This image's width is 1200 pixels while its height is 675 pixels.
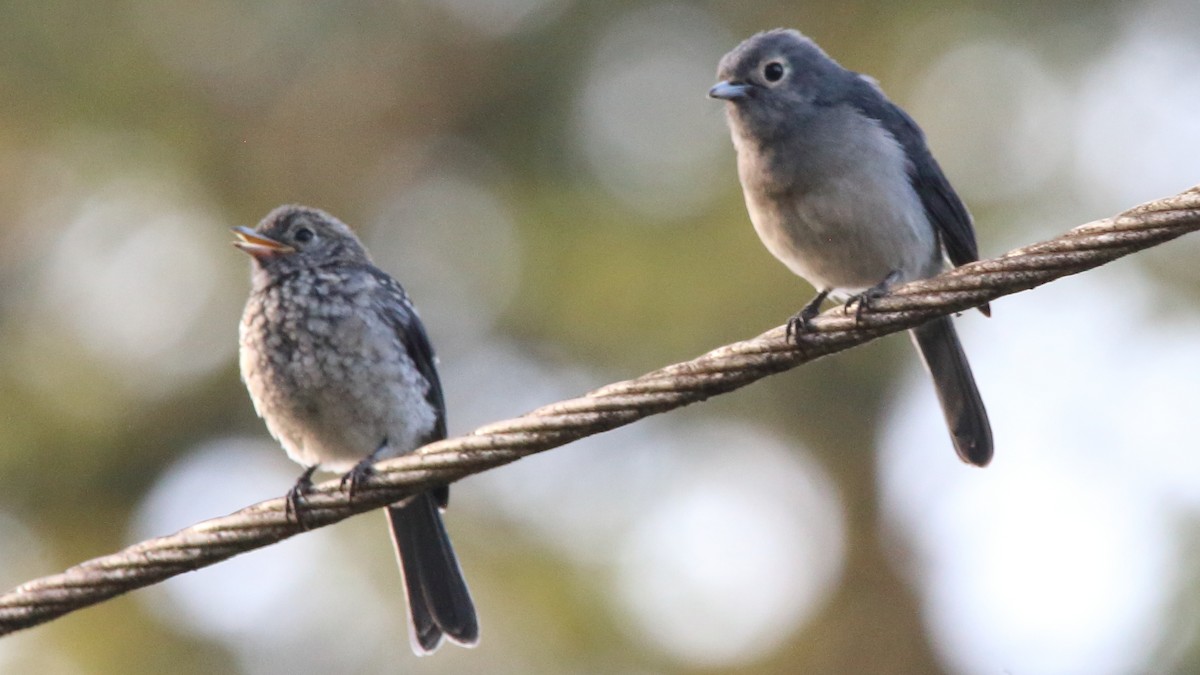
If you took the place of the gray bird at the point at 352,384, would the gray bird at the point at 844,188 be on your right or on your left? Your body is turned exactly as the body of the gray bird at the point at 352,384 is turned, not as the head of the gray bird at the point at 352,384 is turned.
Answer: on your left

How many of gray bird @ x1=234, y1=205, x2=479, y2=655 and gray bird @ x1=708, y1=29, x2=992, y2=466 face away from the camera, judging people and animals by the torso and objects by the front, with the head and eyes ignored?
0

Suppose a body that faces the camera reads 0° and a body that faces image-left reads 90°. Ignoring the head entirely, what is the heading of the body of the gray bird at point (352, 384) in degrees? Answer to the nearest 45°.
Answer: approximately 45°

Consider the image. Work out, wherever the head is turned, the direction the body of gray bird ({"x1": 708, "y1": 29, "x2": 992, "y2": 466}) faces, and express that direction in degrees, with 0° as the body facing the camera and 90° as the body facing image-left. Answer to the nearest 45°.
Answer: approximately 45°
